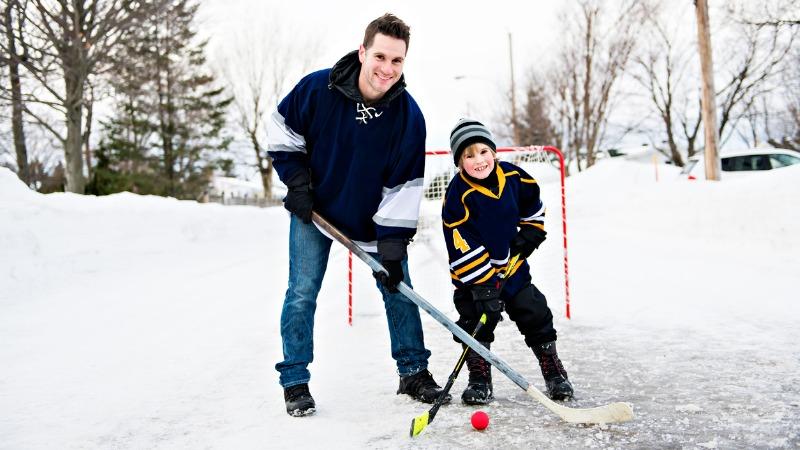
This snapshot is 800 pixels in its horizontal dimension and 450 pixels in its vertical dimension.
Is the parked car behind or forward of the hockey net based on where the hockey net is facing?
behind

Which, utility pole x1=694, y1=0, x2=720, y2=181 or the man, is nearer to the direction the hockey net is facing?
the man

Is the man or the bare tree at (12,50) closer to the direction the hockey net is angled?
the man

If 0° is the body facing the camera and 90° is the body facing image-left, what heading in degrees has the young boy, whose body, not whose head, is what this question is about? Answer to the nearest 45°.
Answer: approximately 0°

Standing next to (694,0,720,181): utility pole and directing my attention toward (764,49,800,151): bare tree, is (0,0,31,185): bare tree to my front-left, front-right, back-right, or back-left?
back-left

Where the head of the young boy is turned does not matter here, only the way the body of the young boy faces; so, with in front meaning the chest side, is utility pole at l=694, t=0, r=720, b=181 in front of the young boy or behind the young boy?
behind

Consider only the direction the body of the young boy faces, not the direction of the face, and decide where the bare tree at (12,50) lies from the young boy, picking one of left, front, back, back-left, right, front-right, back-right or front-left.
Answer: back-right

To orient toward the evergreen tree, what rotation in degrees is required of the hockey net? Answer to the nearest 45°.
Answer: approximately 135° to its right

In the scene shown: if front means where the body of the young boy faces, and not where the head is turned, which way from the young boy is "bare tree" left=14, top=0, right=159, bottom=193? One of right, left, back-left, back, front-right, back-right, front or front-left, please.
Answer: back-right

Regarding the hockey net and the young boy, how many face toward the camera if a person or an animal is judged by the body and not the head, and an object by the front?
2
